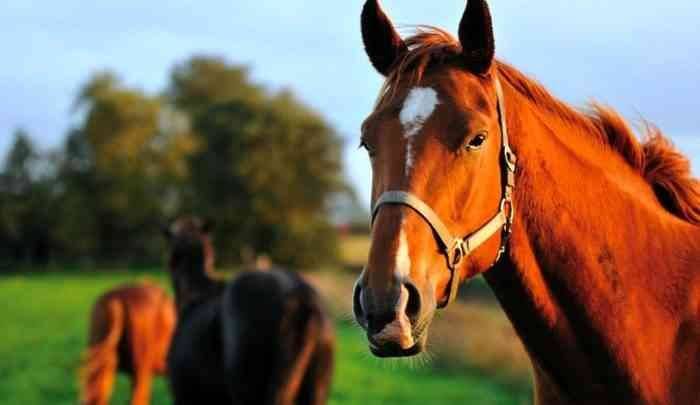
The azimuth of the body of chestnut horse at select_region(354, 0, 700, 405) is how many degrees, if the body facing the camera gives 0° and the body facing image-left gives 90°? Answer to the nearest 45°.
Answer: approximately 45°

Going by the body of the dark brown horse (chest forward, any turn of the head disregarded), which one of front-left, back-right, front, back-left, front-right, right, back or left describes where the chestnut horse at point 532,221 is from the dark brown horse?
back-left

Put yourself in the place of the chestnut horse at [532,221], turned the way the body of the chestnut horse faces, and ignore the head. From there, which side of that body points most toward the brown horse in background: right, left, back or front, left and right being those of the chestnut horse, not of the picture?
right

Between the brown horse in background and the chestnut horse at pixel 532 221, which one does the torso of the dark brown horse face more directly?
the brown horse in background

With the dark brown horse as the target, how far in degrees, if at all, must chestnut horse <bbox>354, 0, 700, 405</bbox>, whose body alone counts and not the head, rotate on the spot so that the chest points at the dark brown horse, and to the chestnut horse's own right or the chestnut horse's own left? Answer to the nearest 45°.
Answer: approximately 90° to the chestnut horse's own right

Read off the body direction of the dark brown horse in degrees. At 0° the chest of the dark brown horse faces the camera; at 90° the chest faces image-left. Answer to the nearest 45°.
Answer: approximately 135°
